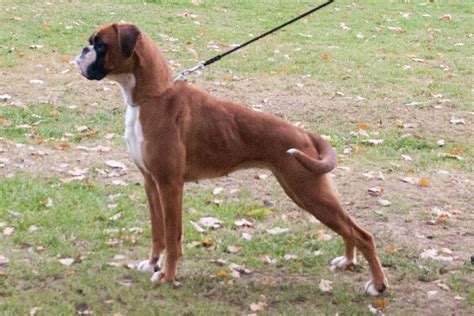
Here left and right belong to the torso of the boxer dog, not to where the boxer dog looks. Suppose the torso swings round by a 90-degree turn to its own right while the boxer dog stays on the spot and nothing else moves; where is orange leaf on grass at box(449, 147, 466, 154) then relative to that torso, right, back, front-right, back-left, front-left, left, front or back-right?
front-right

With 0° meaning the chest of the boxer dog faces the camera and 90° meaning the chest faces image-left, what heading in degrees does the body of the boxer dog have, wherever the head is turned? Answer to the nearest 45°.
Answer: approximately 90°

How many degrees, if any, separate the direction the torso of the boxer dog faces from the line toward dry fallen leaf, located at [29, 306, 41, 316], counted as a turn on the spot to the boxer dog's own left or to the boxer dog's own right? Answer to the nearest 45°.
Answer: approximately 45° to the boxer dog's own left

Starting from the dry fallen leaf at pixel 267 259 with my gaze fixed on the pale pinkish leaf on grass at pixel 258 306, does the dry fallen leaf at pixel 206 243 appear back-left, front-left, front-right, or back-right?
back-right

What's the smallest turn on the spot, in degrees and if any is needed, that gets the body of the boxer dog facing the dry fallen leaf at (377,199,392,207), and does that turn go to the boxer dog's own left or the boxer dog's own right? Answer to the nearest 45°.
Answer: approximately 135° to the boxer dog's own right

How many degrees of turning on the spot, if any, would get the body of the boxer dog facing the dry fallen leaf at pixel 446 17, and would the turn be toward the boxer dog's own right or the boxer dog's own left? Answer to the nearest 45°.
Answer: approximately 135° to the boxer dog's own right

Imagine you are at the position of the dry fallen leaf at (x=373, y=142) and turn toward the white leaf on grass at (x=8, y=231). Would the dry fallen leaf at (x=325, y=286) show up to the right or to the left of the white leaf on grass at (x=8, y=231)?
left

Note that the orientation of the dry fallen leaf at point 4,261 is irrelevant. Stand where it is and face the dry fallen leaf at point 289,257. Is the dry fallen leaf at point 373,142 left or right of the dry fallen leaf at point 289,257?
left
